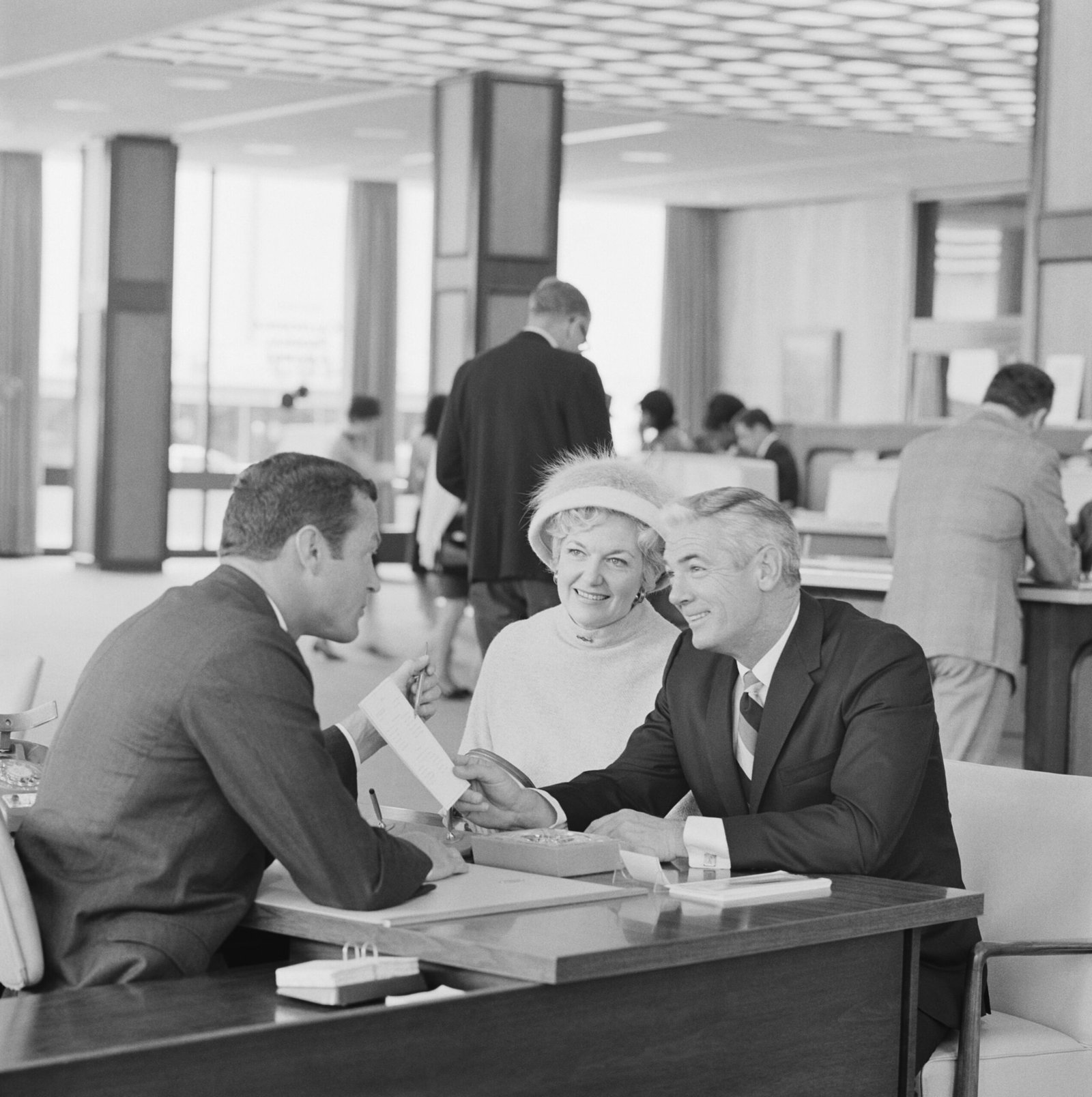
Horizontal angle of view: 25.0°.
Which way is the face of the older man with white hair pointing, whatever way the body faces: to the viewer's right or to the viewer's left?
to the viewer's left

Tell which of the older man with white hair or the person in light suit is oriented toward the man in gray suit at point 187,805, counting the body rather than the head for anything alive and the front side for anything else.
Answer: the older man with white hair

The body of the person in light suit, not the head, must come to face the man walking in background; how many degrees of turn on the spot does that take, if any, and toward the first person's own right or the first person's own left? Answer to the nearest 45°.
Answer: approximately 135° to the first person's own left

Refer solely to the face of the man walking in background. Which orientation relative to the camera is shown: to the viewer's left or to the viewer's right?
to the viewer's right

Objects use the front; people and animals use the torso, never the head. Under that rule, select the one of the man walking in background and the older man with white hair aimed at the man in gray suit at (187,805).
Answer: the older man with white hair

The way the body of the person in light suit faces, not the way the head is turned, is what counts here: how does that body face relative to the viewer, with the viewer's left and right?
facing away from the viewer and to the right of the viewer

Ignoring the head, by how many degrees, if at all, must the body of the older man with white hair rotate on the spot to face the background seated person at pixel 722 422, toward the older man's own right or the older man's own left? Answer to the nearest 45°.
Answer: approximately 135° to the older man's own right

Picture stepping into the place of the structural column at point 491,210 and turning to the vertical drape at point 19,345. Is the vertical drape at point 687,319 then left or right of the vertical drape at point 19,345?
right

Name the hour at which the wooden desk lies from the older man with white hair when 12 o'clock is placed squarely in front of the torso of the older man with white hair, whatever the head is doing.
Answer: The wooden desk is roughly at 11 o'clock from the older man with white hair.

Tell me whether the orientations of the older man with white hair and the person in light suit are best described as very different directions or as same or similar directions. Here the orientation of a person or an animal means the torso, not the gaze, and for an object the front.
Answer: very different directions

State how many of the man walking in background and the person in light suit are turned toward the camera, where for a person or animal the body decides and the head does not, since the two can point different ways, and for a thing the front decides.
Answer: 0

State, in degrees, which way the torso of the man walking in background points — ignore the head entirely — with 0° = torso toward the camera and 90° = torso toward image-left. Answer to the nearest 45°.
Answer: approximately 225°

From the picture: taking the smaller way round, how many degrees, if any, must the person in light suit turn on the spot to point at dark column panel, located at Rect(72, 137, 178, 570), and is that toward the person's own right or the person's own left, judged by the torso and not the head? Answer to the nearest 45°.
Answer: approximately 90° to the person's own left

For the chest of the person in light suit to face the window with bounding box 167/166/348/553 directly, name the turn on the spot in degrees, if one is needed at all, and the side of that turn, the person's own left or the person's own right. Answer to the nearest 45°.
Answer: approximately 90° to the person's own left

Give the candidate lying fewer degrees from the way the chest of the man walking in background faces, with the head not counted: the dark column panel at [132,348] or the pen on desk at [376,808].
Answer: the dark column panel
